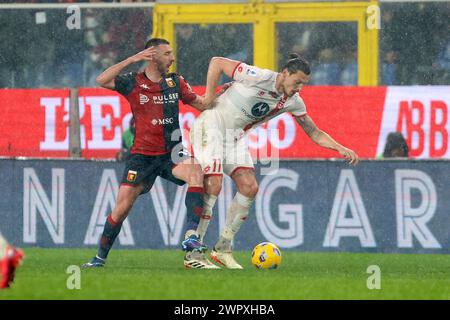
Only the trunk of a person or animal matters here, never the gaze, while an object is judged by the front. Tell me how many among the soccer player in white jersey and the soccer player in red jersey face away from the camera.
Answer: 0

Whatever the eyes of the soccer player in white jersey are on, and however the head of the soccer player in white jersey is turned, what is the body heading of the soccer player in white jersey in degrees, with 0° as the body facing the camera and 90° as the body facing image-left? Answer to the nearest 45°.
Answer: approximately 315°

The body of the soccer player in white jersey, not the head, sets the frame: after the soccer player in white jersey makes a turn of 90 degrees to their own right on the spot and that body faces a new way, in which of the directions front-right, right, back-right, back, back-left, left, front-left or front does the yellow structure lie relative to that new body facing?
back-right

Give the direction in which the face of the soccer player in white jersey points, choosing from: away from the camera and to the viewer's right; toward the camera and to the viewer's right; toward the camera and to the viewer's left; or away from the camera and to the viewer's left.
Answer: toward the camera and to the viewer's right

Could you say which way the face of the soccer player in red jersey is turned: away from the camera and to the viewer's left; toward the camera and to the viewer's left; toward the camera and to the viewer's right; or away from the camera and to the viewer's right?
toward the camera and to the viewer's right

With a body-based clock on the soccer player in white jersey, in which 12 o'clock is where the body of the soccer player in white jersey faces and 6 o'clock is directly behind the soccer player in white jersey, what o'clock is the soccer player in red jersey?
The soccer player in red jersey is roughly at 4 o'clock from the soccer player in white jersey.
